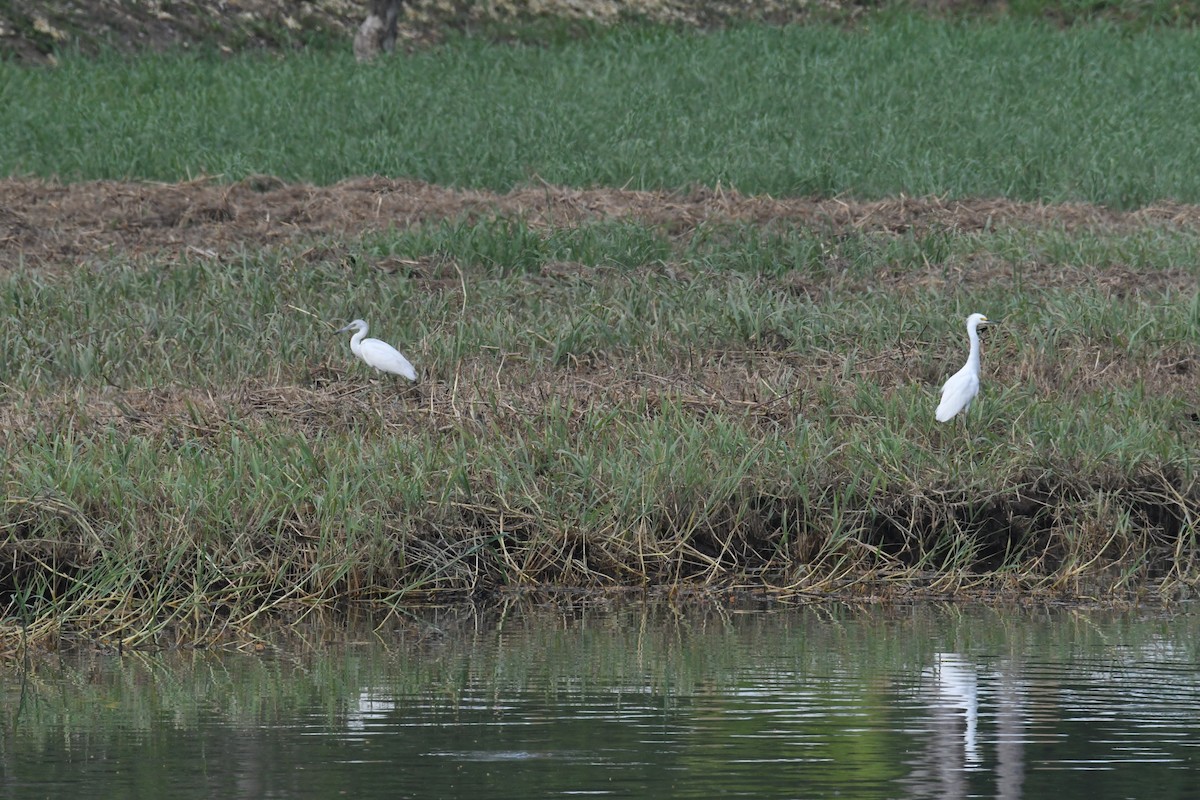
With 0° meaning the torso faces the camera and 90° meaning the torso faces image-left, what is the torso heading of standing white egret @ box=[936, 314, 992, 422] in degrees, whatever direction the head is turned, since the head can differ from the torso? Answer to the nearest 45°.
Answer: approximately 270°

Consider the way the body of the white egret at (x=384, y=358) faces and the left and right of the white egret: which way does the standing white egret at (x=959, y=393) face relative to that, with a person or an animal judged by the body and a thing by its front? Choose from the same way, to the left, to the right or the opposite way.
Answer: the opposite way

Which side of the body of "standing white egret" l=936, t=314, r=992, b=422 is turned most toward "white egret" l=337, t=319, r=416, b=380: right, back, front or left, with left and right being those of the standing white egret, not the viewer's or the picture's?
back

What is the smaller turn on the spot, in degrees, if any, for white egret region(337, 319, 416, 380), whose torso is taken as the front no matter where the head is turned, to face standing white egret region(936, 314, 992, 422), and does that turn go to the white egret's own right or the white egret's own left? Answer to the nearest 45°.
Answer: approximately 135° to the white egret's own left

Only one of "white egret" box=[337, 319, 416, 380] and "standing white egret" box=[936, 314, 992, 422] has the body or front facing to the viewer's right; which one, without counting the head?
the standing white egret

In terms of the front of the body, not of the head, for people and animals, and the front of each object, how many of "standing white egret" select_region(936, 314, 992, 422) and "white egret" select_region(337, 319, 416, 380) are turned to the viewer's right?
1

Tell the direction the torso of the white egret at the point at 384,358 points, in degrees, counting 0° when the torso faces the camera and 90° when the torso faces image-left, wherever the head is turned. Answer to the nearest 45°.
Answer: approximately 90°
